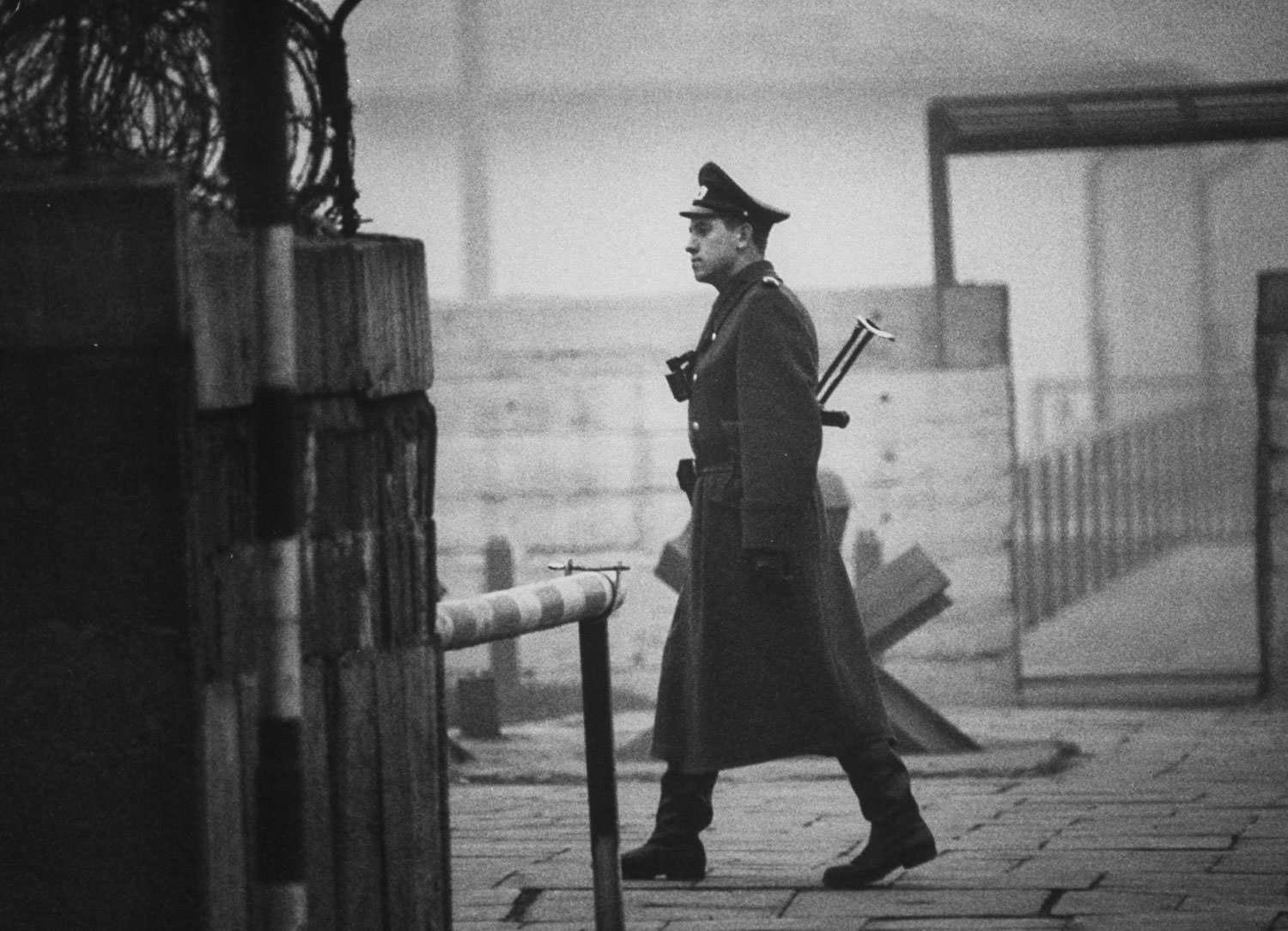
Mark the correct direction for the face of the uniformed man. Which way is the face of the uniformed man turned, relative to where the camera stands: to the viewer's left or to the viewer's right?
to the viewer's left

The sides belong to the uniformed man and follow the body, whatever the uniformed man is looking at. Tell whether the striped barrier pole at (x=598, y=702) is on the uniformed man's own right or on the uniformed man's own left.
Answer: on the uniformed man's own left

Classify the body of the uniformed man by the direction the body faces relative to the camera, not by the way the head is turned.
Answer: to the viewer's left

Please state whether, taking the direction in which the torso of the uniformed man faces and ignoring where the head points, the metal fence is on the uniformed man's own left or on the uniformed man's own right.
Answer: on the uniformed man's own right
